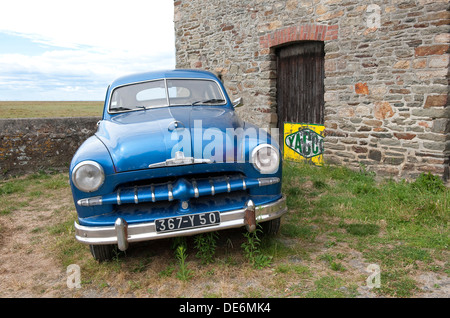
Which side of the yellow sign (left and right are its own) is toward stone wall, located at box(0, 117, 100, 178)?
right

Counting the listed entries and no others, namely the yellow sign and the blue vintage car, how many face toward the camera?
2

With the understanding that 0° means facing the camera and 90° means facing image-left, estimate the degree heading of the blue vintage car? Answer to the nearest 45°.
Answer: approximately 0°

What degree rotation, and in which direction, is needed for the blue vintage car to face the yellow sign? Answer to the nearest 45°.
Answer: approximately 135° to its left

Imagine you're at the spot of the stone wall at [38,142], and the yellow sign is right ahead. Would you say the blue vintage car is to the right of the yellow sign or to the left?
right

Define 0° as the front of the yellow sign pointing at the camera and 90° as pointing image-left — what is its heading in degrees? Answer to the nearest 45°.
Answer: approximately 0°

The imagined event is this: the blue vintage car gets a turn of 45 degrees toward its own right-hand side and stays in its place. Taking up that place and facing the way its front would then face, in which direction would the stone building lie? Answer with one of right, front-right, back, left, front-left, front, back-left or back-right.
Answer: back

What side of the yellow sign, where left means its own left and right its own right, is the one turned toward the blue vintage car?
front

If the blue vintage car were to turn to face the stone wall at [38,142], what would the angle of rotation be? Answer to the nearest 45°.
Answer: approximately 135° to its right

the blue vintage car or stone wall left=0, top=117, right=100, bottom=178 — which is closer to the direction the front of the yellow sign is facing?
the blue vintage car
